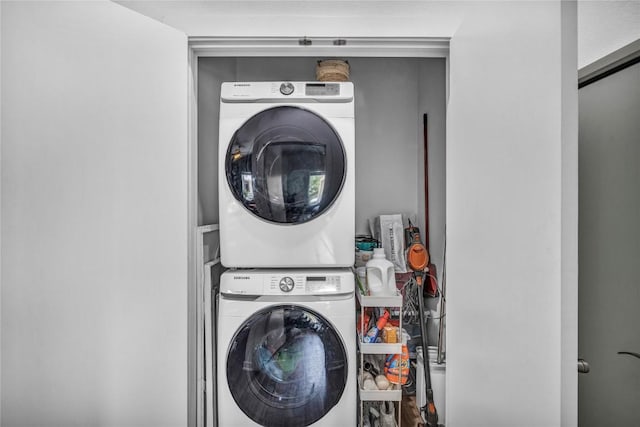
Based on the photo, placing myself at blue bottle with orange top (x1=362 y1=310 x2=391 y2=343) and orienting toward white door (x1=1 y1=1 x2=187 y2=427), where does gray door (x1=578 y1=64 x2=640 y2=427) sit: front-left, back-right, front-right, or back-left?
back-left

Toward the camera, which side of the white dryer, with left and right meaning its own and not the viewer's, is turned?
front

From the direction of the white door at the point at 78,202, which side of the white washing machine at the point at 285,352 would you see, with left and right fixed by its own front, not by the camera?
right

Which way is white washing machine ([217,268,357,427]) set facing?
toward the camera

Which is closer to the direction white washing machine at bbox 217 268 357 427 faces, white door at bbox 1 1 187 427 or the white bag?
the white door

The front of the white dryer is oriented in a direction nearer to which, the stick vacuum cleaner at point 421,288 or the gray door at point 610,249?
the gray door

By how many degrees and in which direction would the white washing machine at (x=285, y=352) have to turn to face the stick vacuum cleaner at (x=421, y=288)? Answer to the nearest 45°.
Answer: approximately 135° to its left

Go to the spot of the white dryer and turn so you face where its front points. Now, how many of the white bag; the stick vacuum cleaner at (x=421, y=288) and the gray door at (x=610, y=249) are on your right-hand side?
0
